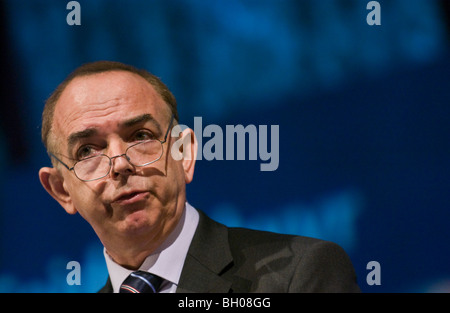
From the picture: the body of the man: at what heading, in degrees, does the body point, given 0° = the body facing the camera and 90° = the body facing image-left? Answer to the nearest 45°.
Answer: approximately 45°

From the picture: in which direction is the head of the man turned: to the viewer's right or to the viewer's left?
to the viewer's left
